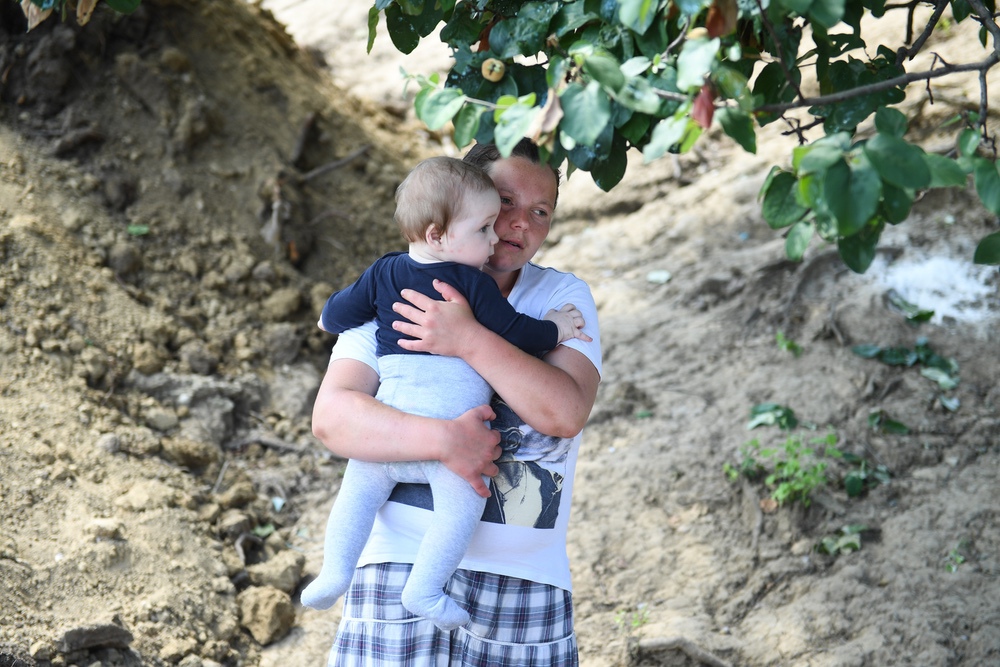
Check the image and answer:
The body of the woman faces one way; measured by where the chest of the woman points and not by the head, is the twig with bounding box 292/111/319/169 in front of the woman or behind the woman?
behind

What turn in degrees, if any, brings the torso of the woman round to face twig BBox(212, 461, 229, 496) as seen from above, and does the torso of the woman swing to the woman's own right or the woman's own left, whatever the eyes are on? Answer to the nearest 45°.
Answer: approximately 135° to the woman's own right

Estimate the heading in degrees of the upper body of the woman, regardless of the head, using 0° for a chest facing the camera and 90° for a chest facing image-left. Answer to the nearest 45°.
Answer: approximately 0°

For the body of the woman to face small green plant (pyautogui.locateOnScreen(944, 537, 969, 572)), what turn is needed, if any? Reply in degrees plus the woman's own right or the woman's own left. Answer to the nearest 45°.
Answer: approximately 135° to the woman's own left

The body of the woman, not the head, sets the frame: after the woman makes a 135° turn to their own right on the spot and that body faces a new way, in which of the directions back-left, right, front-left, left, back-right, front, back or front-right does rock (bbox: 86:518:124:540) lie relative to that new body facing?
front

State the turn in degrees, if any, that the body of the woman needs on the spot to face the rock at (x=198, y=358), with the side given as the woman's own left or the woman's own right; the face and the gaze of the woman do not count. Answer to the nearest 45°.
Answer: approximately 135° to the woman's own right
